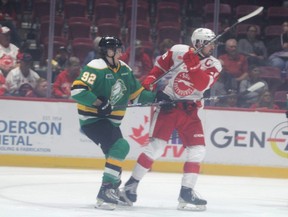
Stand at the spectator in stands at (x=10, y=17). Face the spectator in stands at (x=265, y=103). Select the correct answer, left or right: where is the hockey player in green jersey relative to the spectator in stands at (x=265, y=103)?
right

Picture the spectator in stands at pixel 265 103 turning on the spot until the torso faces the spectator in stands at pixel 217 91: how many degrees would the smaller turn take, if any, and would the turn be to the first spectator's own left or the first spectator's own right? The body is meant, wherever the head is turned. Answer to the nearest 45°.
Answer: approximately 90° to the first spectator's own right

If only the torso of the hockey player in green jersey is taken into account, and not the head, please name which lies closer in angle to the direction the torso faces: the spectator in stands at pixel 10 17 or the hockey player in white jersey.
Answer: the hockey player in white jersey

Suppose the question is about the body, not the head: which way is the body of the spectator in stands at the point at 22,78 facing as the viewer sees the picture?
toward the camera

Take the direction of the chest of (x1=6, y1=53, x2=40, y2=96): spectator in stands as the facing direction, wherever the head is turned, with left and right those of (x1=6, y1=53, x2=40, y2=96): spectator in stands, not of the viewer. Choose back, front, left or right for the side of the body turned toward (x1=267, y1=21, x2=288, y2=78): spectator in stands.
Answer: left

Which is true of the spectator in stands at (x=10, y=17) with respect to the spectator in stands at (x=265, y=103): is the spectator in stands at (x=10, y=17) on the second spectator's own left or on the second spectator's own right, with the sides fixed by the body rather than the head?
on the second spectator's own right

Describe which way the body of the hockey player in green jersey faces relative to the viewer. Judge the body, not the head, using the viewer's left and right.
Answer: facing the viewer and to the right of the viewer

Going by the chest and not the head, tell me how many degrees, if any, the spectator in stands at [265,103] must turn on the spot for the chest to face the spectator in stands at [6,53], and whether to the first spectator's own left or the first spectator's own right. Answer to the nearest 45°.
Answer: approximately 90° to the first spectator's own right

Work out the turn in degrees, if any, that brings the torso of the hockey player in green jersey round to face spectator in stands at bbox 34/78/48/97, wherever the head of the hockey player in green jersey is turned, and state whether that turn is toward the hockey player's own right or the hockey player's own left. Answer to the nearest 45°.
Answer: approximately 135° to the hockey player's own left

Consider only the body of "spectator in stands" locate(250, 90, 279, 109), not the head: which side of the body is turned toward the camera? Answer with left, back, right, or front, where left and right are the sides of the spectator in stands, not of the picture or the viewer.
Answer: front
